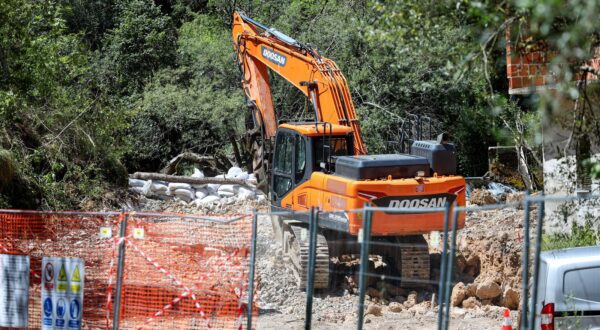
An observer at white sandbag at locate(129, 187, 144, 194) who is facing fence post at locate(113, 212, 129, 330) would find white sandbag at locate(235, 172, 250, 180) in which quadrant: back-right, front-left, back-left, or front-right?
back-left

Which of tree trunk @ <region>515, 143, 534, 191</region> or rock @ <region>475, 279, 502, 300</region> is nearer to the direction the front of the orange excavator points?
the tree trunk

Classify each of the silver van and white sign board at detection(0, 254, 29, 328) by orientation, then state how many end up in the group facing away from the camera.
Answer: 1

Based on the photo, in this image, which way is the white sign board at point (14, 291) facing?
toward the camera

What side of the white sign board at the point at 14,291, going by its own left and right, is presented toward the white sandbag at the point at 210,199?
back

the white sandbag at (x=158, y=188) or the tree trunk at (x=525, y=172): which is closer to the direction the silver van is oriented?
the tree trunk

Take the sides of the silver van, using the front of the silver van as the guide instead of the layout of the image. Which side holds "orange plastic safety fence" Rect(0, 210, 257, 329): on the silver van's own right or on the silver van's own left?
on the silver van's own left

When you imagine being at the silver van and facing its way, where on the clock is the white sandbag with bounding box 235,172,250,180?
The white sandbag is roughly at 11 o'clock from the silver van.

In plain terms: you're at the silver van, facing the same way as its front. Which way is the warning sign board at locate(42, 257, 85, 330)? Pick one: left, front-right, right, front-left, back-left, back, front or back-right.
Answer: left

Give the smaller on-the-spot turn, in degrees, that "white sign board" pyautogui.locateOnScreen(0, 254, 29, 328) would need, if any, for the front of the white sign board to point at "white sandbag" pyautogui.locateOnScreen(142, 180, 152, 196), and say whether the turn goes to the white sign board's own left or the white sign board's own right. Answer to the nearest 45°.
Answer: approximately 180°

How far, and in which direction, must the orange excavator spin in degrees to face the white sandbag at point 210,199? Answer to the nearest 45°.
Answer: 0° — it already faces it

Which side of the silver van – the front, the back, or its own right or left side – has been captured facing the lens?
back

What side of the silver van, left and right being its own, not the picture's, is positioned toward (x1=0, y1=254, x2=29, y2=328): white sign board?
left

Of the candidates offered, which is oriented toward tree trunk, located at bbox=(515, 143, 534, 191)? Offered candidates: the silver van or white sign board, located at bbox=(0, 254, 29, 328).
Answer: the silver van

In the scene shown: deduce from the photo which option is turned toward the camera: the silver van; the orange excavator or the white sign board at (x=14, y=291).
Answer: the white sign board

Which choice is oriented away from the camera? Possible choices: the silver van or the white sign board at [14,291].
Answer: the silver van

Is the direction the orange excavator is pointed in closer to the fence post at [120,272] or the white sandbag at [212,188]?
the white sandbag

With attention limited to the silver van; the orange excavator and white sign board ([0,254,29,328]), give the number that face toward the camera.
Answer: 1

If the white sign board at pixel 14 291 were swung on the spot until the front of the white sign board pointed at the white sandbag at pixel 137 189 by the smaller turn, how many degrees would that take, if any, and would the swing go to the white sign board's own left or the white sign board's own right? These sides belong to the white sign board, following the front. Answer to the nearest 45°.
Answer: approximately 180°

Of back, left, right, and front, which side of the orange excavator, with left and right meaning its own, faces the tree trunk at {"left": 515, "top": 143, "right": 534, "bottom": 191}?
right

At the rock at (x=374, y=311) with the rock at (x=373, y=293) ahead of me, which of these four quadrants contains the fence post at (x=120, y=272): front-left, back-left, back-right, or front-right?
back-left
